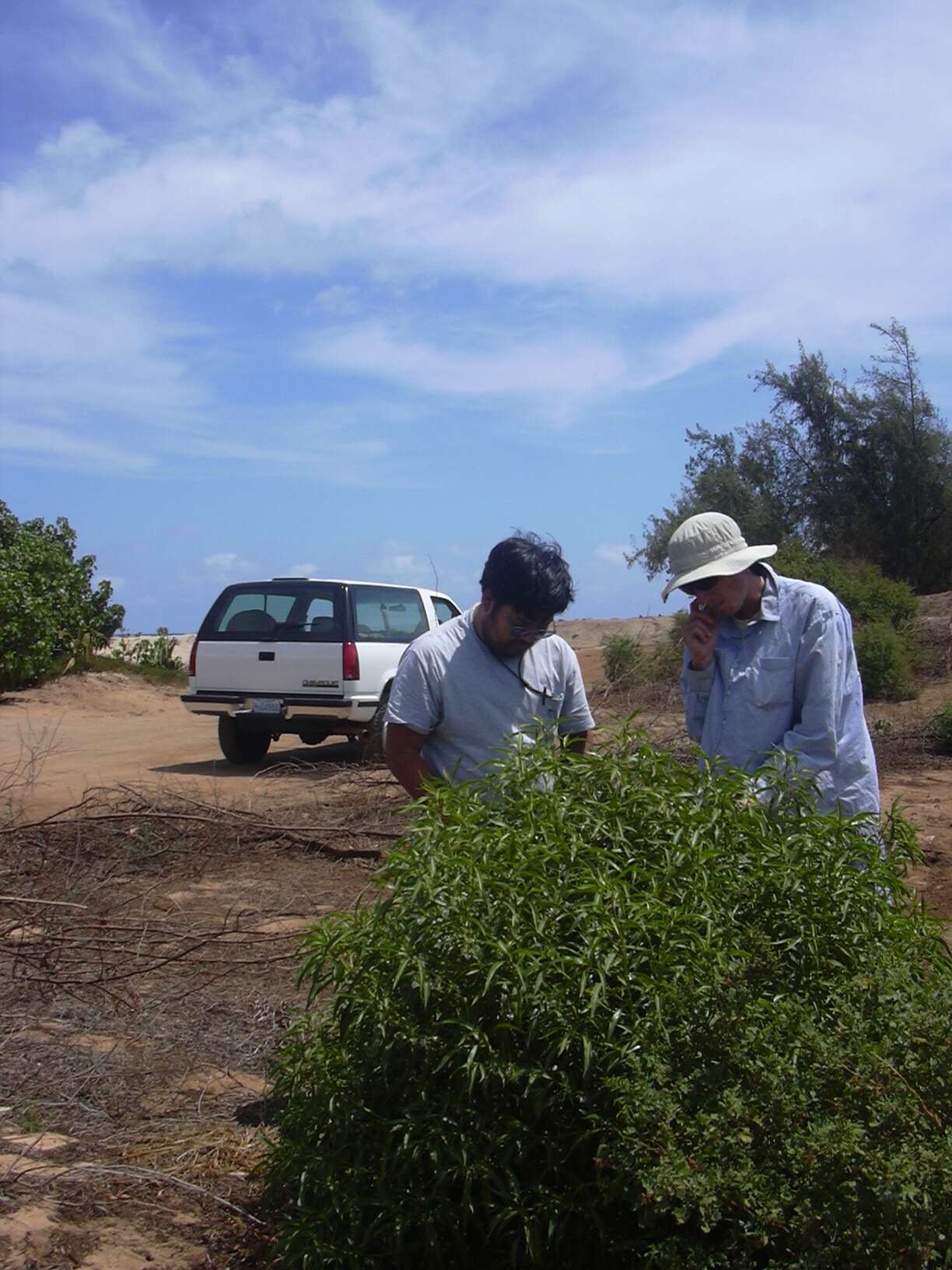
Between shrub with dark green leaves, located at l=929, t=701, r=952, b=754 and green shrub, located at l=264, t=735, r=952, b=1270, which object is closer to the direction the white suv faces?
the shrub with dark green leaves

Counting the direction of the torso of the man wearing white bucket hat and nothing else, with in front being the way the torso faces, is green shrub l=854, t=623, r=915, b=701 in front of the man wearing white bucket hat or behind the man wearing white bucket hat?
behind

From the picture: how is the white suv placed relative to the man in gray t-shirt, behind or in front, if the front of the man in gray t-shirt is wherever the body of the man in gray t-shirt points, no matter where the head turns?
behind

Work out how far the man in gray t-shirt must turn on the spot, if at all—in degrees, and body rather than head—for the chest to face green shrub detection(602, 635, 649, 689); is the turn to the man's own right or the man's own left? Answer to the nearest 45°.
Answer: approximately 135° to the man's own left

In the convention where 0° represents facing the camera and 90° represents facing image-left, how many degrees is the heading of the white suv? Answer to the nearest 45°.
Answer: approximately 225°

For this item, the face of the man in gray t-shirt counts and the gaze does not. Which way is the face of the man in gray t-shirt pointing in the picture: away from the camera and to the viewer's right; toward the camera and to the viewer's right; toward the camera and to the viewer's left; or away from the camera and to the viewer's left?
toward the camera and to the viewer's right

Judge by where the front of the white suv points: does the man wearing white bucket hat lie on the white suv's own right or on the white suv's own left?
on the white suv's own right

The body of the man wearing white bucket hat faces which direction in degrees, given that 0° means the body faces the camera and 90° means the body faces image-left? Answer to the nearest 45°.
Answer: approximately 45°

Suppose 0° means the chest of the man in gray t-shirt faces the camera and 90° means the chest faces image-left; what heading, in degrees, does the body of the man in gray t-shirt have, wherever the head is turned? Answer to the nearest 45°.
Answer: approximately 315°

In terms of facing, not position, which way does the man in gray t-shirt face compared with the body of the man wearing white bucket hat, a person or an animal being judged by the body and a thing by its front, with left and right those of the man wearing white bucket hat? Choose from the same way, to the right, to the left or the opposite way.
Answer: to the left

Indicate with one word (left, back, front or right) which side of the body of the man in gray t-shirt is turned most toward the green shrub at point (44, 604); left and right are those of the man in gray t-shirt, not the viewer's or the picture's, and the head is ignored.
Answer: back
